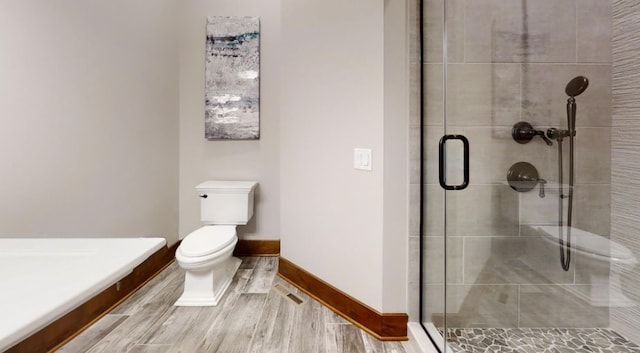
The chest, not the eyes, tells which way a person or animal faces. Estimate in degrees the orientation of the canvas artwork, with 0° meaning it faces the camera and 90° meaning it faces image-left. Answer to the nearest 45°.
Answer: approximately 0°

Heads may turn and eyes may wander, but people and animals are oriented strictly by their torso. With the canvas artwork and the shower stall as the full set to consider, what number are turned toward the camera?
2

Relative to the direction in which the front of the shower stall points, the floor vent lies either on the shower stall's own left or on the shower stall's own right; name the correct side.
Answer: on the shower stall's own right
